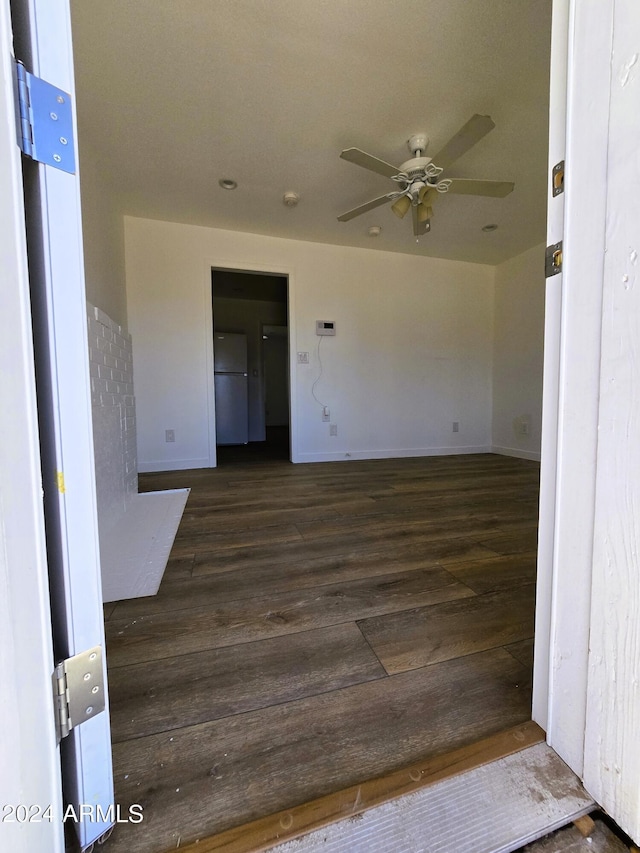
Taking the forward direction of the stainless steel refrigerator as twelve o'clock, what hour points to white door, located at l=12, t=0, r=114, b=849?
The white door is roughly at 12 o'clock from the stainless steel refrigerator.

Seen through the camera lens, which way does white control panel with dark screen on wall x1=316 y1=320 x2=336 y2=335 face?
facing the viewer

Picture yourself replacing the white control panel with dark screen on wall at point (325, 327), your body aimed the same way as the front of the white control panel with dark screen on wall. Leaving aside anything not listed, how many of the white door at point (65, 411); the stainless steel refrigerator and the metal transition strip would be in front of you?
2

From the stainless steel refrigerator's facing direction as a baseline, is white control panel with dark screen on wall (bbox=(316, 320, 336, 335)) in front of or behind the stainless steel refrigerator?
in front

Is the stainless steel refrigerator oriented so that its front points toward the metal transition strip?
yes

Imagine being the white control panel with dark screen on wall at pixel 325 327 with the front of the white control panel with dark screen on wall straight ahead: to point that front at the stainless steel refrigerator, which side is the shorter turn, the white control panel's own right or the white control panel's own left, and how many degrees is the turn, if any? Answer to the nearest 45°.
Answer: approximately 135° to the white control panel's own right

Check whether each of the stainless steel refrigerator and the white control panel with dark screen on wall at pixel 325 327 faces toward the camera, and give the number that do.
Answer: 2

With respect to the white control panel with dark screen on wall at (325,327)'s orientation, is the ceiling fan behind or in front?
in front

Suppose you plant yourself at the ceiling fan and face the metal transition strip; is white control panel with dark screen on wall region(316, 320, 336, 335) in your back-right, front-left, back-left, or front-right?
back-right

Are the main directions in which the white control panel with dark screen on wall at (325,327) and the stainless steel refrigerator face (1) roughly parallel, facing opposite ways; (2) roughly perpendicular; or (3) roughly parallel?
roughly parallel

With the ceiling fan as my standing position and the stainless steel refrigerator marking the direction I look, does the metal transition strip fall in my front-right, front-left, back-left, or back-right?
back-left

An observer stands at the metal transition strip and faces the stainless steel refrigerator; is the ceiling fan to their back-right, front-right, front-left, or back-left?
front-right

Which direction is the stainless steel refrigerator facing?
toward the camera

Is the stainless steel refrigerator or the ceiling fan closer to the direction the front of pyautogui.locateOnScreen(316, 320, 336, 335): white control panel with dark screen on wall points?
the ceiling fan

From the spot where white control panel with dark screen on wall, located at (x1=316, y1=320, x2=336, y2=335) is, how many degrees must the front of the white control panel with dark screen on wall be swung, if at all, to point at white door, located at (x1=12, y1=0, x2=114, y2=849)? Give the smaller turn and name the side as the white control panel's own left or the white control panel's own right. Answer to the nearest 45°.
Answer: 0° — it already faces it
